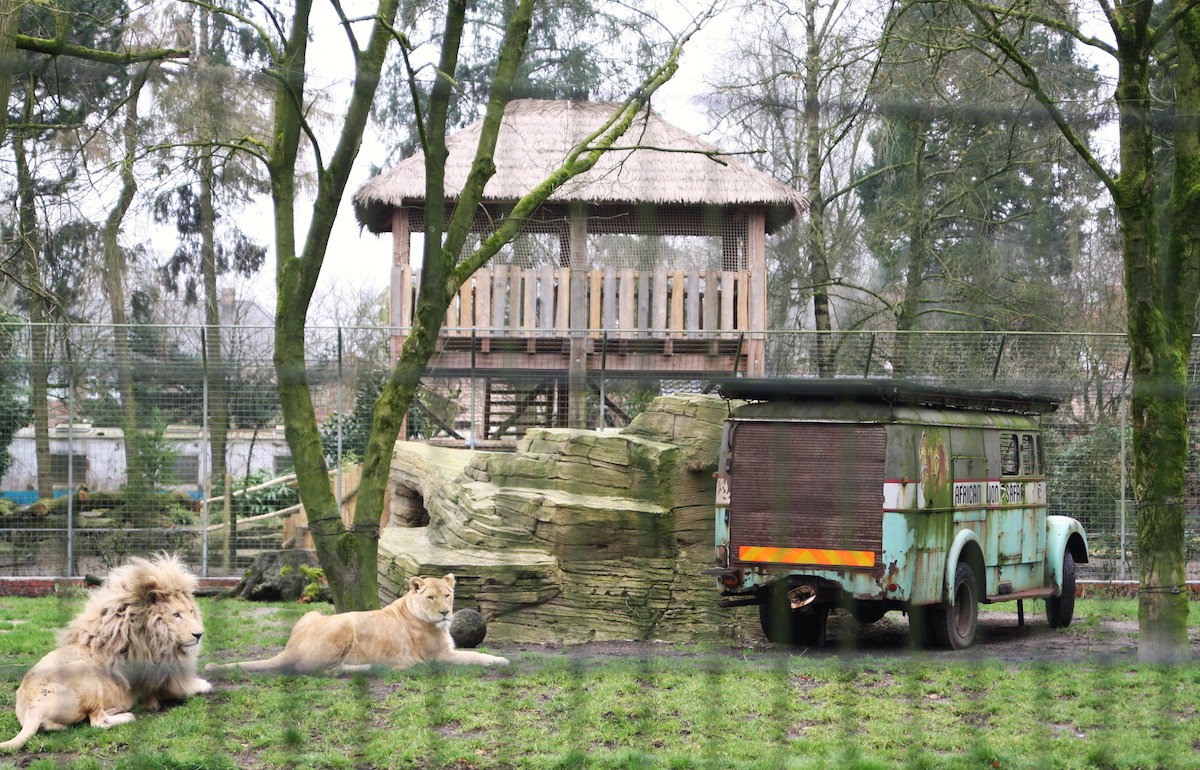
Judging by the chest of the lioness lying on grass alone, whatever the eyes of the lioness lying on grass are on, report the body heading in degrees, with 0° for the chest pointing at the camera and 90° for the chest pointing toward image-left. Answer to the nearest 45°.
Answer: approximately 270°

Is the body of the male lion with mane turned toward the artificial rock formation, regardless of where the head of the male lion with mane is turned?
yes

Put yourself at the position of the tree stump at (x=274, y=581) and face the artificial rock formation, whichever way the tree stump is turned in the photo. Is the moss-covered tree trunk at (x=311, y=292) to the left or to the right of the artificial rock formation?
right

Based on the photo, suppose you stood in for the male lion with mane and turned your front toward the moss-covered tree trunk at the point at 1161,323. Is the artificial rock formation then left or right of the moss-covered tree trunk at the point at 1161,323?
left

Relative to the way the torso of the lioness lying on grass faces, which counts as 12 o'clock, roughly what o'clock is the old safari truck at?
The old safari truck is roughly at 12 o'clock from the lioness lying on grass.

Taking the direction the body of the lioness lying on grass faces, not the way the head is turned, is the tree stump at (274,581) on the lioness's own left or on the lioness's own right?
on the lioness's own left

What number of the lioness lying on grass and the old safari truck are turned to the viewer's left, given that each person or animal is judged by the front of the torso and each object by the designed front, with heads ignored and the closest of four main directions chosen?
0

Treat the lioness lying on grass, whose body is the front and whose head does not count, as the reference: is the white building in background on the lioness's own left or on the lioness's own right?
on the lioness's own left

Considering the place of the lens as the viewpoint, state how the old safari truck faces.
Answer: facing away from the viewer and to the right of the viewer

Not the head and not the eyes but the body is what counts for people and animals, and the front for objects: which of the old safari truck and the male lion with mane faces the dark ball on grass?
the male lion with mane

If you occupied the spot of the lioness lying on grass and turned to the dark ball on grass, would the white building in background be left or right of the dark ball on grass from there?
left
